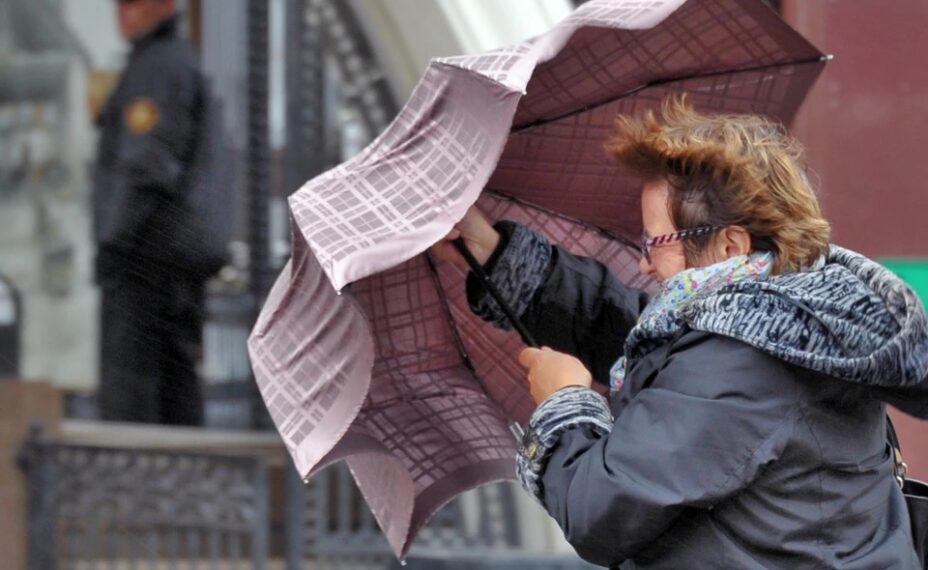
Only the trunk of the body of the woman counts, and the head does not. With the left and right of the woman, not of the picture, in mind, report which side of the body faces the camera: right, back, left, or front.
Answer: left

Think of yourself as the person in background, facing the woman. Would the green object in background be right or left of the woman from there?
left

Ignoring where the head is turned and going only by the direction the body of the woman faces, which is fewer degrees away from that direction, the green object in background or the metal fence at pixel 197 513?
the metal fence

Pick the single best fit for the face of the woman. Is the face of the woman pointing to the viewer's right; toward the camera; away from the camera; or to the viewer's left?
to the viewer's left

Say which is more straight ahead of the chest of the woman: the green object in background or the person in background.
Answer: the person in background

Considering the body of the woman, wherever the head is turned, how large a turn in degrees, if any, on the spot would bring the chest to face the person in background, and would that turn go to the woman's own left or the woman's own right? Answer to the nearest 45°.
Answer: approximately 45° to the woman's own right

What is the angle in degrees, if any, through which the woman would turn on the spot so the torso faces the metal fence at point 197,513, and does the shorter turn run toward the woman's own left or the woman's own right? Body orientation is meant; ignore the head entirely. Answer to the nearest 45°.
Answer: approximately 45° to the woman's own right
